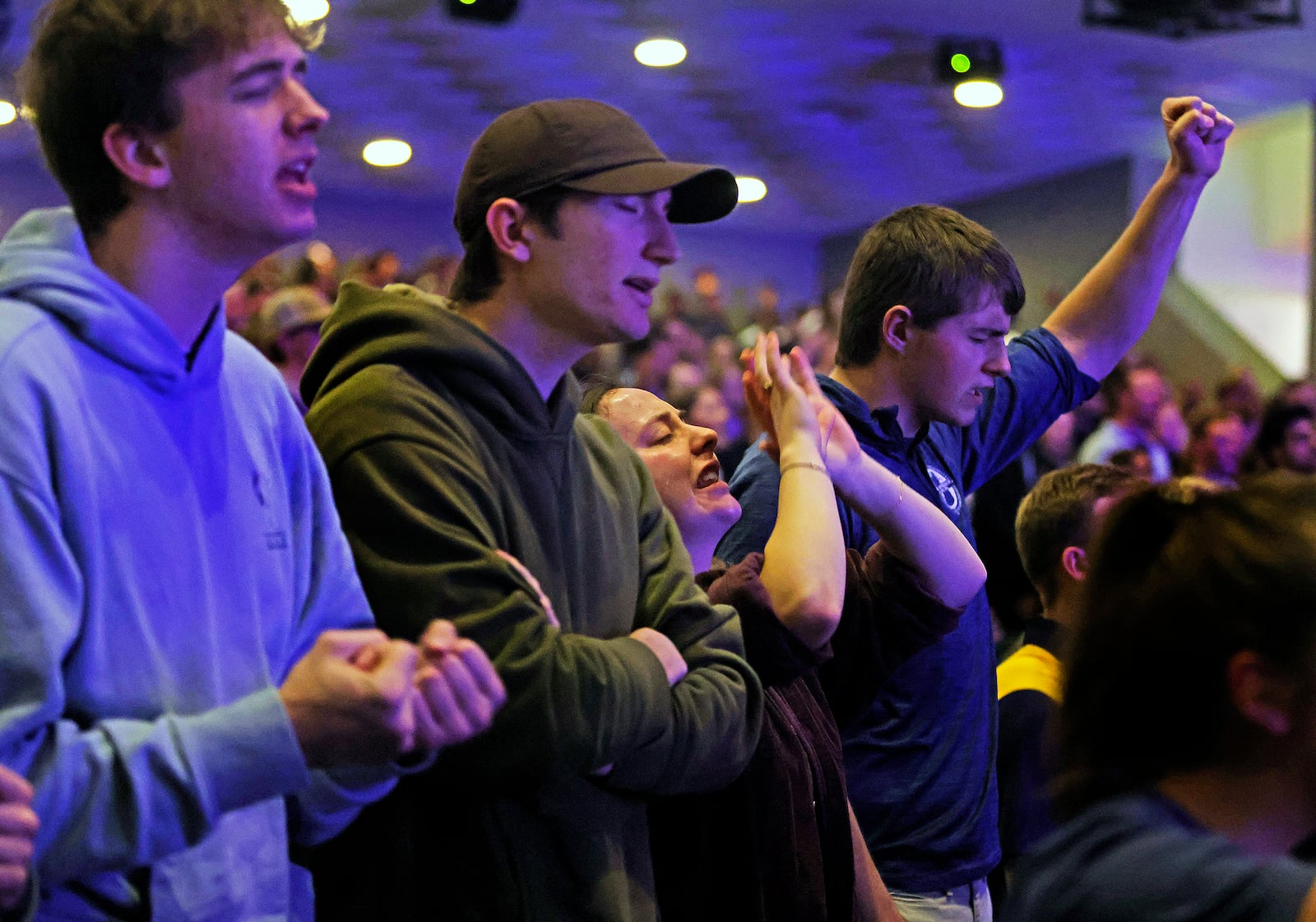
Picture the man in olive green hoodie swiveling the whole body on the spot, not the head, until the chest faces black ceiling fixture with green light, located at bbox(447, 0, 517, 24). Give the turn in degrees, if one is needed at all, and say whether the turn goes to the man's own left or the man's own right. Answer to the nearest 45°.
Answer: approximately 135° to the man's own left

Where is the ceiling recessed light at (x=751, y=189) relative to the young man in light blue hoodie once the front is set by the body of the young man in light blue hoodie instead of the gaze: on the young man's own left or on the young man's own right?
on the young man's own left

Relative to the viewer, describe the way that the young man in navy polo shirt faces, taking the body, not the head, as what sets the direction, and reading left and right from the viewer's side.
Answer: facing the viewer and to the right of the viewer

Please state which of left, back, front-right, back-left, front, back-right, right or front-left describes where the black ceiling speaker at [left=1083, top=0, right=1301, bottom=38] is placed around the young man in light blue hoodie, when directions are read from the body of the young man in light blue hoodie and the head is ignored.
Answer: left

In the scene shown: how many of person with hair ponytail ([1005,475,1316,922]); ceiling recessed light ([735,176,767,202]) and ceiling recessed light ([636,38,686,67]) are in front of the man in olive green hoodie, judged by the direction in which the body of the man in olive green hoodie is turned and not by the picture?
1

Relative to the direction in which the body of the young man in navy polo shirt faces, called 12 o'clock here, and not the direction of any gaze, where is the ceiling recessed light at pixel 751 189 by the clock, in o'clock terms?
The ceiling recessed light is roughly at 7 o'clock from the young man in navy polo shirt.

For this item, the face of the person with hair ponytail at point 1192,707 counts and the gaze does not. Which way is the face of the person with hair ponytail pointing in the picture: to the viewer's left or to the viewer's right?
to the viewer's right

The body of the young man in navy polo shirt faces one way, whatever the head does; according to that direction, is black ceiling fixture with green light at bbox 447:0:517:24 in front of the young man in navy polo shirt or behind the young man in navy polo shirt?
behind

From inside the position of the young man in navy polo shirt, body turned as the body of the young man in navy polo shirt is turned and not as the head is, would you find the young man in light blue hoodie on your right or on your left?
on your right

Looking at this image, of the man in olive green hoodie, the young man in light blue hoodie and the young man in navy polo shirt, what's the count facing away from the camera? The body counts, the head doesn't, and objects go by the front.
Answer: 0

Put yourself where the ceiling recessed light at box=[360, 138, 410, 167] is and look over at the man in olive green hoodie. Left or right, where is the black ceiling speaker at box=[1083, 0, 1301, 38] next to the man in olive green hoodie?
left

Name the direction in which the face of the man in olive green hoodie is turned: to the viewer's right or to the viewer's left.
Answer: to the viewer's right

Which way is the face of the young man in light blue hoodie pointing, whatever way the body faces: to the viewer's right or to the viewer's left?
to the viewer's right

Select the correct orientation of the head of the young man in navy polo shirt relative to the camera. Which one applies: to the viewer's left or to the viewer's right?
to the viewer's right
